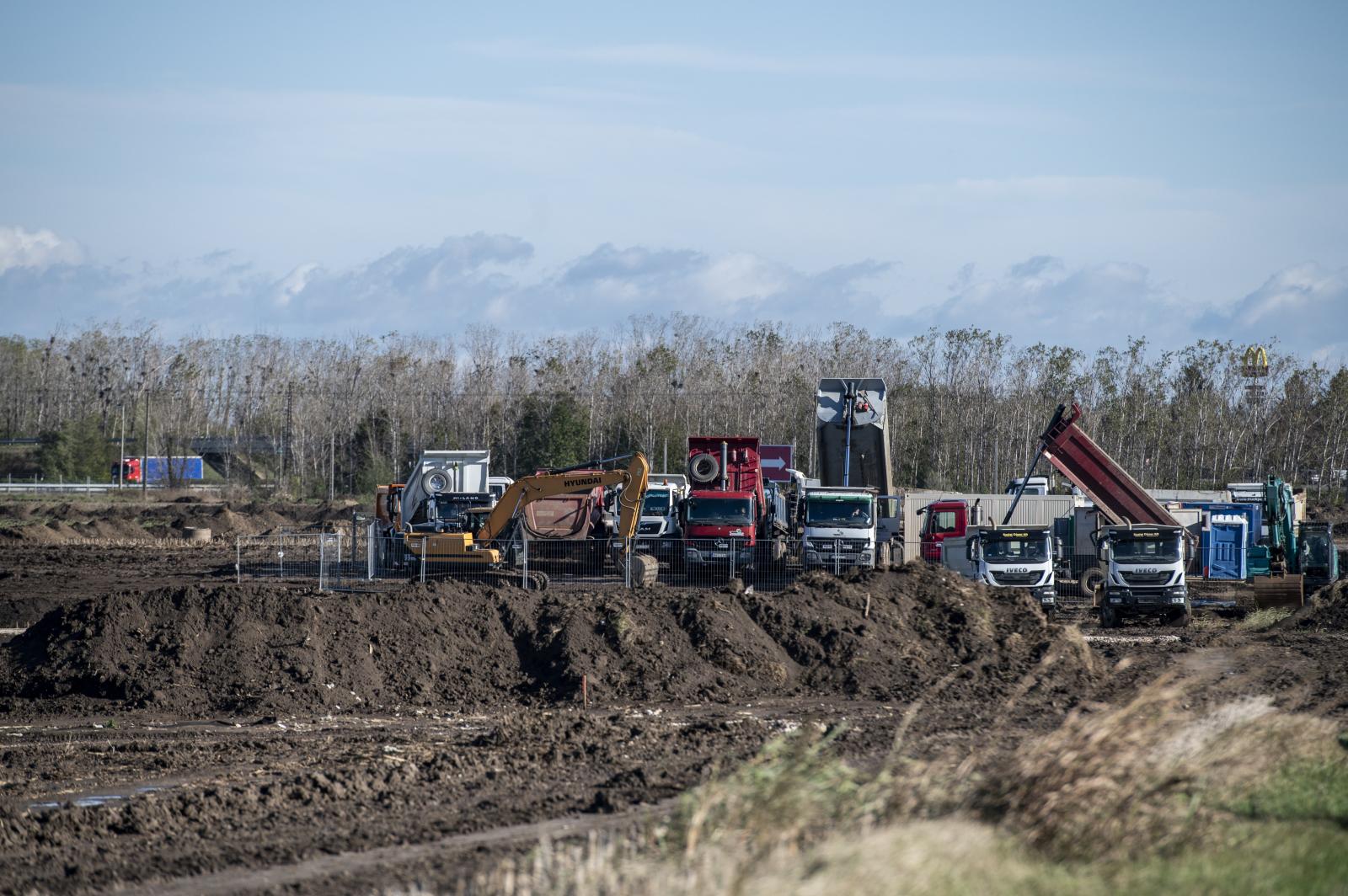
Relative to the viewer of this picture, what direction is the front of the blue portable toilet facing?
facing the viewer

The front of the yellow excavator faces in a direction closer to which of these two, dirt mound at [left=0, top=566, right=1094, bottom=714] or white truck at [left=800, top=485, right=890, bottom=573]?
the white truck

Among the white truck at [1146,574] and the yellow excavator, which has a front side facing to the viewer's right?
the yellow excavator

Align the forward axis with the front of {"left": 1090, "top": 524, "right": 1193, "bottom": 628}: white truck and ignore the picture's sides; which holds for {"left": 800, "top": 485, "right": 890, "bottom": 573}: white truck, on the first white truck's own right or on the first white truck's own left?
on the first white truck's own right

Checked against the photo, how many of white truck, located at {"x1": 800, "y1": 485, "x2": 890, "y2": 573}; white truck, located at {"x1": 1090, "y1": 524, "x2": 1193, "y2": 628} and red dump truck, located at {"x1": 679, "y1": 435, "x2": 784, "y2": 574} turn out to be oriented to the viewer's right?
0

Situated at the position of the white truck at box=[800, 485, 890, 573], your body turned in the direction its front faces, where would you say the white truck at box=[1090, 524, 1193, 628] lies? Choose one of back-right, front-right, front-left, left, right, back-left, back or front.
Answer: front-left

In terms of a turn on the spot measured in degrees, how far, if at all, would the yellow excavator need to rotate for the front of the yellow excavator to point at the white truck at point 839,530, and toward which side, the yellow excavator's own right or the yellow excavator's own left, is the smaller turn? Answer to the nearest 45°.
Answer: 0° — it already faces it

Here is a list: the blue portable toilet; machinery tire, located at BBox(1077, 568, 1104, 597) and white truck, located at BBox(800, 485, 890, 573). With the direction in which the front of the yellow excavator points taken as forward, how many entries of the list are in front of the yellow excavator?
3

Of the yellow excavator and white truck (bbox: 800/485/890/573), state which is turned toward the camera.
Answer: the white truck

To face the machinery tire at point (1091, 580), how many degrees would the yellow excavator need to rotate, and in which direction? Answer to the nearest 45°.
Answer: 0° — it already faces it

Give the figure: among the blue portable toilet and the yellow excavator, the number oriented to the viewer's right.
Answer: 1

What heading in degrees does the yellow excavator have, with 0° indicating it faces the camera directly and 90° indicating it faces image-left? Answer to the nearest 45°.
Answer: approximately 270°

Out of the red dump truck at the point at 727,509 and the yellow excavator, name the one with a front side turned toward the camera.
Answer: the red dump truck

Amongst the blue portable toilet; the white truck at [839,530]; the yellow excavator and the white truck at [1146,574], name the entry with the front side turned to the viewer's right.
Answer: the yellow excavator

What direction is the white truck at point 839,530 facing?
toward the camera

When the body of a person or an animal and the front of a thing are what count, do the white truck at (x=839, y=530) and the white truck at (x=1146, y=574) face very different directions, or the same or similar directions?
same or similar directions
